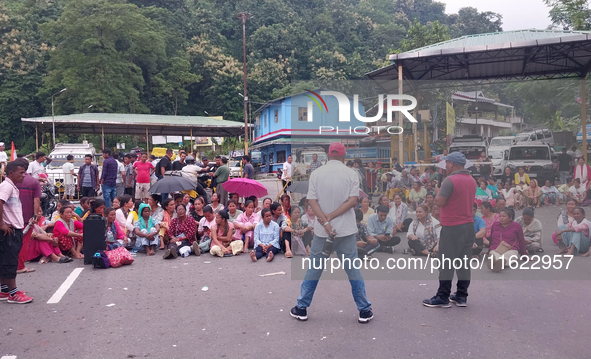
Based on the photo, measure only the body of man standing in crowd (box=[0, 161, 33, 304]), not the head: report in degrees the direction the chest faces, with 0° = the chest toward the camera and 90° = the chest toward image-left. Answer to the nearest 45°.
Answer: approximately 270°

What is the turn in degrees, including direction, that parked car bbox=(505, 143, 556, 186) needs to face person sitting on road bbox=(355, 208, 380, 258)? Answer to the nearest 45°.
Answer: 0° — it already faces them

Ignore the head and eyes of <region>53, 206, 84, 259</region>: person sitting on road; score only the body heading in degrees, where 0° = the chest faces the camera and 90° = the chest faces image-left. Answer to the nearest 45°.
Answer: approximately 315°

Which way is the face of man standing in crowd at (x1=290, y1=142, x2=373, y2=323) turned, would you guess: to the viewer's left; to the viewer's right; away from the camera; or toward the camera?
away from the camera

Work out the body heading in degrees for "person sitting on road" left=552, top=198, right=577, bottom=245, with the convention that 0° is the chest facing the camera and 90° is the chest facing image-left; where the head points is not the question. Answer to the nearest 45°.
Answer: approximately 45°

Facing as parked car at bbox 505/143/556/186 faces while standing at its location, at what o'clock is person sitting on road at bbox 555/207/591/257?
The person sitting on road is roughly at 12 o'clock from the parked car.

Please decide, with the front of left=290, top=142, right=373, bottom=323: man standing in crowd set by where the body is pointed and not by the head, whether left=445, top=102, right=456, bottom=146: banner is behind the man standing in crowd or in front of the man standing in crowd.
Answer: in front
